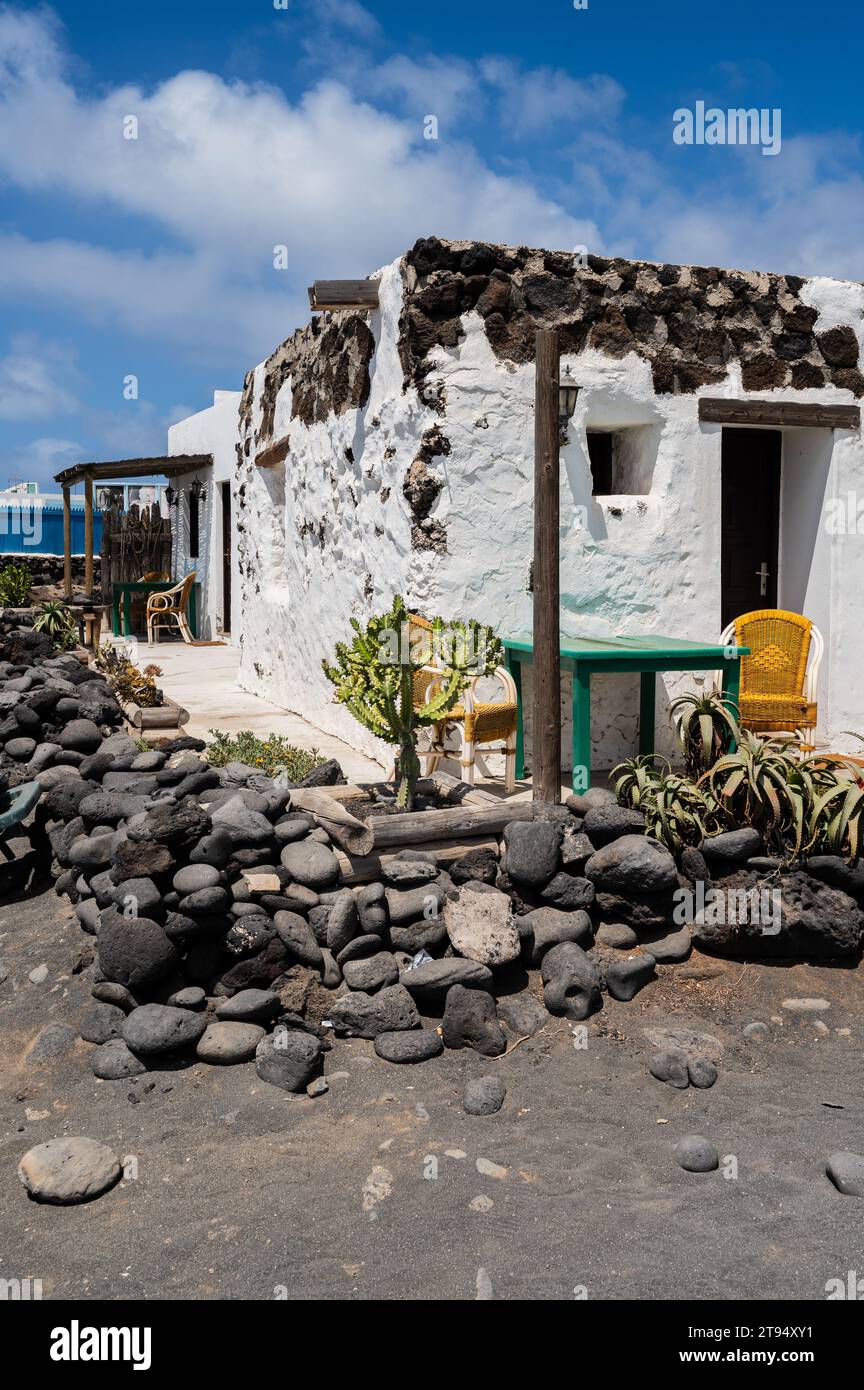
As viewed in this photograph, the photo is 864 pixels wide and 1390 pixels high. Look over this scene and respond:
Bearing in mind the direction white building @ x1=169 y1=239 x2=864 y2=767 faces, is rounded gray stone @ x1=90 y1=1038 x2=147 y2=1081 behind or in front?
in front

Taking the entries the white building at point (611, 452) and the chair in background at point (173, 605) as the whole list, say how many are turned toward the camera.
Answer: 1

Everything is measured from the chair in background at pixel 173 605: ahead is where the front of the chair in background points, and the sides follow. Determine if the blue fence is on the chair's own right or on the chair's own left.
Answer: on the chair's own right

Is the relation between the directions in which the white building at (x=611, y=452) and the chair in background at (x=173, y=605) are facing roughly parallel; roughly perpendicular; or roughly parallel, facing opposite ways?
roughly perpendicular

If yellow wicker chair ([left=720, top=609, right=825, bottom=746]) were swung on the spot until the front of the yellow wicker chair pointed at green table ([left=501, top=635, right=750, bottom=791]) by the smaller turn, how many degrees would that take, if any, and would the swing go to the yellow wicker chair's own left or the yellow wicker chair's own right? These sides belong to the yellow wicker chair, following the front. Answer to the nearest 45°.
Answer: approximately 45° to the yellow wicker chair's own right

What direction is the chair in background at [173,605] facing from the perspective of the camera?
to the viewer's left

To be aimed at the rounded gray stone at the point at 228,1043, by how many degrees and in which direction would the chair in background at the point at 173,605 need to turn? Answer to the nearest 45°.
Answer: approximately 90° to its left

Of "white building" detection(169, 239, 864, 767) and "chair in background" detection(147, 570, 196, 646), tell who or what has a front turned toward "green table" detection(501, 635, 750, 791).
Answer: the white building

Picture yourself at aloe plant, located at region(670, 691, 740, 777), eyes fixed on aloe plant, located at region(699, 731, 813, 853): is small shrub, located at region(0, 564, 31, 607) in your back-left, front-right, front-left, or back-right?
back-right

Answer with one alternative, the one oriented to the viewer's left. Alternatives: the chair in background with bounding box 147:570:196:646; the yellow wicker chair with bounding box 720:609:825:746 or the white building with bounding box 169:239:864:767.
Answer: the chair in background
